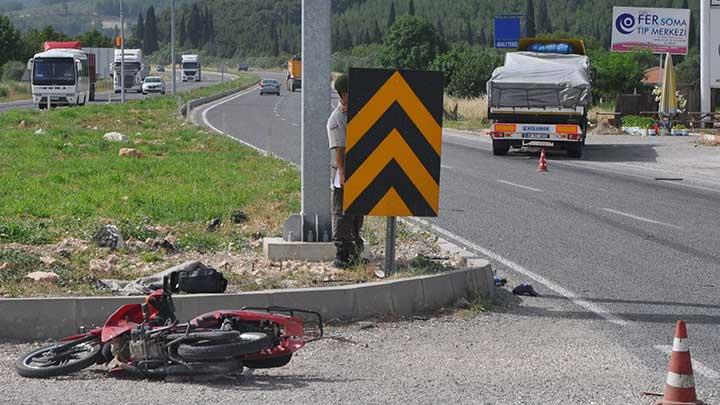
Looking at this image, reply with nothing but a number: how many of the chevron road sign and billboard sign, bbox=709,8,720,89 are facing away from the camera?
0

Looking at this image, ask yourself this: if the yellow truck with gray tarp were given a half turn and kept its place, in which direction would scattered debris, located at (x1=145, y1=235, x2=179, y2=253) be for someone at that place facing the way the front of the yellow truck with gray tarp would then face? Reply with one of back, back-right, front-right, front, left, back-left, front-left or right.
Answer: front

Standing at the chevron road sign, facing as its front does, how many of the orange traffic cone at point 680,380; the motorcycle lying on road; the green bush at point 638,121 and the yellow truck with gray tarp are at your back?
2

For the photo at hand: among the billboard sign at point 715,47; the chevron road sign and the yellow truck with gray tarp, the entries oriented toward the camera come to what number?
2

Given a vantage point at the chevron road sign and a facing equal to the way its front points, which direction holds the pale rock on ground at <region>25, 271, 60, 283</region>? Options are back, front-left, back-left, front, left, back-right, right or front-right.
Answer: right

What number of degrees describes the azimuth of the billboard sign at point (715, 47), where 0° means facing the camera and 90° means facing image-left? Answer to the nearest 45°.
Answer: approximately 0°

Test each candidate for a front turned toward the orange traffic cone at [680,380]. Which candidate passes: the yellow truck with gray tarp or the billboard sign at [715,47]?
the billboard sign

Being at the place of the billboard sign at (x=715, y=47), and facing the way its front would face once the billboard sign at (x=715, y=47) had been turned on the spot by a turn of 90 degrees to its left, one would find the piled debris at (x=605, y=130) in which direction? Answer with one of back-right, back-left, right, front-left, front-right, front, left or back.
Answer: back

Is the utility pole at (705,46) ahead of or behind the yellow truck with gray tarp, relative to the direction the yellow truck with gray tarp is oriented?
ahead

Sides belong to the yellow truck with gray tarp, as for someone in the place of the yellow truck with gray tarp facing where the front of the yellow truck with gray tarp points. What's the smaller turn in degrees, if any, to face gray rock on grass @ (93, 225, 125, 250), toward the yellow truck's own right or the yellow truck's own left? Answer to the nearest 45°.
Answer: approximately 180°

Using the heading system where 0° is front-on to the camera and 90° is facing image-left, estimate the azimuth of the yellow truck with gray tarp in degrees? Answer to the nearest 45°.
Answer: approximately 180°

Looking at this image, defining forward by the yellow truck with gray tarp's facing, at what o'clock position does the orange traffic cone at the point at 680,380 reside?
The orange traffic cone is roughly at 6 o'clock from the yellow truck with gray tarp.

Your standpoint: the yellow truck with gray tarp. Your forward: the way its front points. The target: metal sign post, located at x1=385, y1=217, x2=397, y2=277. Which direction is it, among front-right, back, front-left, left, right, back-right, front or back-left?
back

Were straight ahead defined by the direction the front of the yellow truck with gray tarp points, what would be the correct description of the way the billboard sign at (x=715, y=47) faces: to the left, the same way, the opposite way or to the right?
the opposite way
